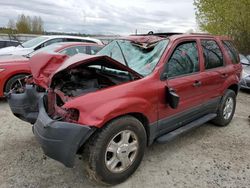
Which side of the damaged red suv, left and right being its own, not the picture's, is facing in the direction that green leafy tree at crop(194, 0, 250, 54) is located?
back

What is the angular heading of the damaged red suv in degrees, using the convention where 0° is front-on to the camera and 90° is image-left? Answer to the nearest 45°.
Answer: approximately 45°
